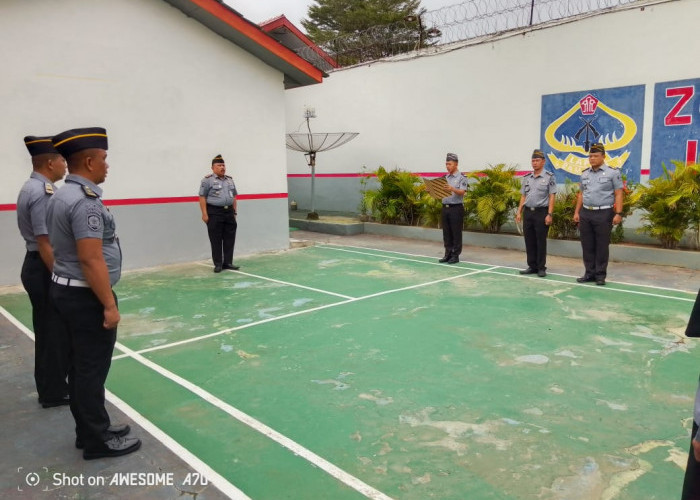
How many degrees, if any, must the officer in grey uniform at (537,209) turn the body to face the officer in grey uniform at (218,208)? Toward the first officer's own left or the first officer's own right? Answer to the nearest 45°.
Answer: approximately 45° to the first officer's own right

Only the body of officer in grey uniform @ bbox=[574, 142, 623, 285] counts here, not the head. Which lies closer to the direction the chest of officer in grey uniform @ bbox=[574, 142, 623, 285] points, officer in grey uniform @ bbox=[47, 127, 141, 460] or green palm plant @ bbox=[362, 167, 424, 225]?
the officer in grey uniform

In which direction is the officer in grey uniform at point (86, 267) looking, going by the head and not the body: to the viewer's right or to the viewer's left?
to the viewer's right

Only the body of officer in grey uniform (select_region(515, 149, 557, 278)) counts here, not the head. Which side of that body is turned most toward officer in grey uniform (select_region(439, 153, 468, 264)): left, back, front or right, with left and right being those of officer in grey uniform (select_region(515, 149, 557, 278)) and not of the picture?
right

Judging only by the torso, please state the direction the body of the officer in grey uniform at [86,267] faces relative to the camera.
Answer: to the viewer's right

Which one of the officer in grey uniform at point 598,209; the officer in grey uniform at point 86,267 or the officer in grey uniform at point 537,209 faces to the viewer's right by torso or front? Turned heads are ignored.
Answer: the officer in grey uniform at point 86,267

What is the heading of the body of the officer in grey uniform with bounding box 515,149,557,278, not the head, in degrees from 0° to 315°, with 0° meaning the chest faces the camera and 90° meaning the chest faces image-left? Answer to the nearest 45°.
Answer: approximately 45°

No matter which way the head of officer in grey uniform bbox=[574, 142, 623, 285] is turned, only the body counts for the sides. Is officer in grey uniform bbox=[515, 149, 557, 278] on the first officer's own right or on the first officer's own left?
on the first officer's own right

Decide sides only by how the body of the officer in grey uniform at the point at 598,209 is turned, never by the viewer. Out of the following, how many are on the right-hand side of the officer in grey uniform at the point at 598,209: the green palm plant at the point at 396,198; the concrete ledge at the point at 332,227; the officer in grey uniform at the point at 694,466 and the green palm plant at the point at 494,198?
3

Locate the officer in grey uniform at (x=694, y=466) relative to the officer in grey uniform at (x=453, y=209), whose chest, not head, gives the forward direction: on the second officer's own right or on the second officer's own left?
on the second officer's own left

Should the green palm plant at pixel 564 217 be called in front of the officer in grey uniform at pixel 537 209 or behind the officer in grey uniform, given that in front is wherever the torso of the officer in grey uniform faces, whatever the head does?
behind

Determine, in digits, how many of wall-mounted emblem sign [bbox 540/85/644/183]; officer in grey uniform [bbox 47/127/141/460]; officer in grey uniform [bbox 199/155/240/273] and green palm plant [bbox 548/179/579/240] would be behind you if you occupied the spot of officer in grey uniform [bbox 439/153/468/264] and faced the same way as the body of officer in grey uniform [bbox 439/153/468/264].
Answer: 2

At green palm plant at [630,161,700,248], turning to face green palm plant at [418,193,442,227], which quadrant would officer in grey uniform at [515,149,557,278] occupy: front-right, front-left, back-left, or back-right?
front-left

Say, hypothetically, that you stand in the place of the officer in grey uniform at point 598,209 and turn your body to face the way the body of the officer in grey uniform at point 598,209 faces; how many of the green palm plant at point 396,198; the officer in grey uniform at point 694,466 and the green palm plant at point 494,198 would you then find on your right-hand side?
2

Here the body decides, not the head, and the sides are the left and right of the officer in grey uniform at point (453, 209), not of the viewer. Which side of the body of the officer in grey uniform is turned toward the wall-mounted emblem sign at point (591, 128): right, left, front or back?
back

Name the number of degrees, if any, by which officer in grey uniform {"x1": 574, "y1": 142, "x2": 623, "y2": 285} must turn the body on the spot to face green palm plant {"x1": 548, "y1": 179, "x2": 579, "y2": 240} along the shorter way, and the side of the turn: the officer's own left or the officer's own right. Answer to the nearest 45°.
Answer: approximately 135° to the officer's own right

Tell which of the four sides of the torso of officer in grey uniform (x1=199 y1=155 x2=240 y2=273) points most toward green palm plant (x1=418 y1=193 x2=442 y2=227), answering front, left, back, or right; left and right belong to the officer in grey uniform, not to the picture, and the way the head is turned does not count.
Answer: left

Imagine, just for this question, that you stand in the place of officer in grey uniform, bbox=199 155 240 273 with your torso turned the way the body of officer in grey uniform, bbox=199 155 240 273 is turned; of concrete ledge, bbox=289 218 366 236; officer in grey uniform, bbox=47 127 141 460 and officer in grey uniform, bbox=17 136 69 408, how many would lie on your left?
1
